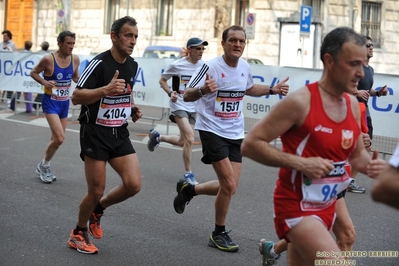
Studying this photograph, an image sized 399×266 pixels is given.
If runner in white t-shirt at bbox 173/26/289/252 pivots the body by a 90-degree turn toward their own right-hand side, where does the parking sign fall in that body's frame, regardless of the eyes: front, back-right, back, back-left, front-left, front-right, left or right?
back-right

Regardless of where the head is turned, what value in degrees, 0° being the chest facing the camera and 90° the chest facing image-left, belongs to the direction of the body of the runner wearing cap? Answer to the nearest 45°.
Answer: approximately 315°

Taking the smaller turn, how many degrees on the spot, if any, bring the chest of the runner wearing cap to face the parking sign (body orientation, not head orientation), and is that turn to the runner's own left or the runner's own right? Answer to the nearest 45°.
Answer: approximately 135° to the runner's own left

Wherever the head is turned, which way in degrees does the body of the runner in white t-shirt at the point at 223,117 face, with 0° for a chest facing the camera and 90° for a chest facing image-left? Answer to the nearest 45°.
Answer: approximately 315°

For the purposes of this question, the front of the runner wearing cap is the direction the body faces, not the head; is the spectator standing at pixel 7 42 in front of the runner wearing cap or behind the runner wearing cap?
behind

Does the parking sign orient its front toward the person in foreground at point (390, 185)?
yes

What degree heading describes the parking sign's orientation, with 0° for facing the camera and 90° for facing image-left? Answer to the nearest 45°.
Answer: approximately 0°

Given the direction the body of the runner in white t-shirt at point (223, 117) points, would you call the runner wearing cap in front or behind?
behind

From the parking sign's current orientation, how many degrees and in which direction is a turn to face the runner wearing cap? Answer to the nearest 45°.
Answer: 0° — it already faces them
